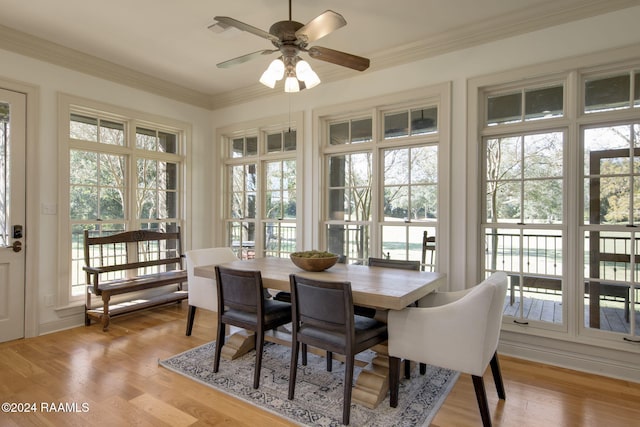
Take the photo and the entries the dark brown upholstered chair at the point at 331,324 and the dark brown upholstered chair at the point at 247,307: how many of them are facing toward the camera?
0

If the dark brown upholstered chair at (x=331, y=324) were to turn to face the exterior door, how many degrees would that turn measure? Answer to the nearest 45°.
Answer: approximately 135° to its left

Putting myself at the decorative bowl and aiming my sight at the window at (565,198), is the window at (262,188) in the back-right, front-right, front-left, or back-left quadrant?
back-left

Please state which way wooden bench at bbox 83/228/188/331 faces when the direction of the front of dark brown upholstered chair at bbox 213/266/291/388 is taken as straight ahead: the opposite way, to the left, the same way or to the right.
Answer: to the right

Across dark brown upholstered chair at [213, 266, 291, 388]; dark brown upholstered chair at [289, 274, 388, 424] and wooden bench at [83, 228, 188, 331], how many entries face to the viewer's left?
0

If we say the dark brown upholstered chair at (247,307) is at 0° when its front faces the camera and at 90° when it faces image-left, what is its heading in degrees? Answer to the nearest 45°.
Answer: approximately 225°

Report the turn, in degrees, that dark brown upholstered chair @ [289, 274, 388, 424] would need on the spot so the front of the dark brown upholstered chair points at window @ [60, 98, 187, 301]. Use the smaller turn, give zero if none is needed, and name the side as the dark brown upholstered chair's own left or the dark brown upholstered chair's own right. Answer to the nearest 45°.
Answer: approximately 90° to the dark brown upholstered chair's own left

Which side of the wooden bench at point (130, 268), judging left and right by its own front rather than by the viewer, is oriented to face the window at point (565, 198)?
front

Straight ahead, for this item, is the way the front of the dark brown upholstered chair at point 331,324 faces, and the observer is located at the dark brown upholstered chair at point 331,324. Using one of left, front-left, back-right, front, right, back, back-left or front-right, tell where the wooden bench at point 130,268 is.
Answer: left

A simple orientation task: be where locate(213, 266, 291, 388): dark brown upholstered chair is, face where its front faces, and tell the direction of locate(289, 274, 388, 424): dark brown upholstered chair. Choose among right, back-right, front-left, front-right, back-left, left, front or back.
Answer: right

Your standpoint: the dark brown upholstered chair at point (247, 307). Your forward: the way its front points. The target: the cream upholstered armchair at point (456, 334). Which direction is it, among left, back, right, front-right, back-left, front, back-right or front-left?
right

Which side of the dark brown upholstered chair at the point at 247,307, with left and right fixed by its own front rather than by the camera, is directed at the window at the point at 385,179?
front

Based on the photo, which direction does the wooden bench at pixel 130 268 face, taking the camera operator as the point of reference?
facing the viewer and to the right of the viewer

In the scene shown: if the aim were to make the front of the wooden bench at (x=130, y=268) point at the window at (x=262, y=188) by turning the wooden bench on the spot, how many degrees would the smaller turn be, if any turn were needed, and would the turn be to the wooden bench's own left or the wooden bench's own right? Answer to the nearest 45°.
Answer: approximately 45° to the wooden bench's own left

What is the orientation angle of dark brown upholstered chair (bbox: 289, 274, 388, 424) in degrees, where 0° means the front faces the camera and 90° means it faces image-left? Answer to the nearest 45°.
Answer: approximately 225°

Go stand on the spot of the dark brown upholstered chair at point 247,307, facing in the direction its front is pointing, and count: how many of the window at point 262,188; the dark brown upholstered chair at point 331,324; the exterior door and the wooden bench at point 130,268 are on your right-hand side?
1

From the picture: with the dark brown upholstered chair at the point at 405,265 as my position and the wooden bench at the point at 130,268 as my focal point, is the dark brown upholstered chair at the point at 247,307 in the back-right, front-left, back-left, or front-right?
front-left

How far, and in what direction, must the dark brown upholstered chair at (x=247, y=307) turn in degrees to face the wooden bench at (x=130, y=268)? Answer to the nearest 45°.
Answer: approximately 90° to its left
